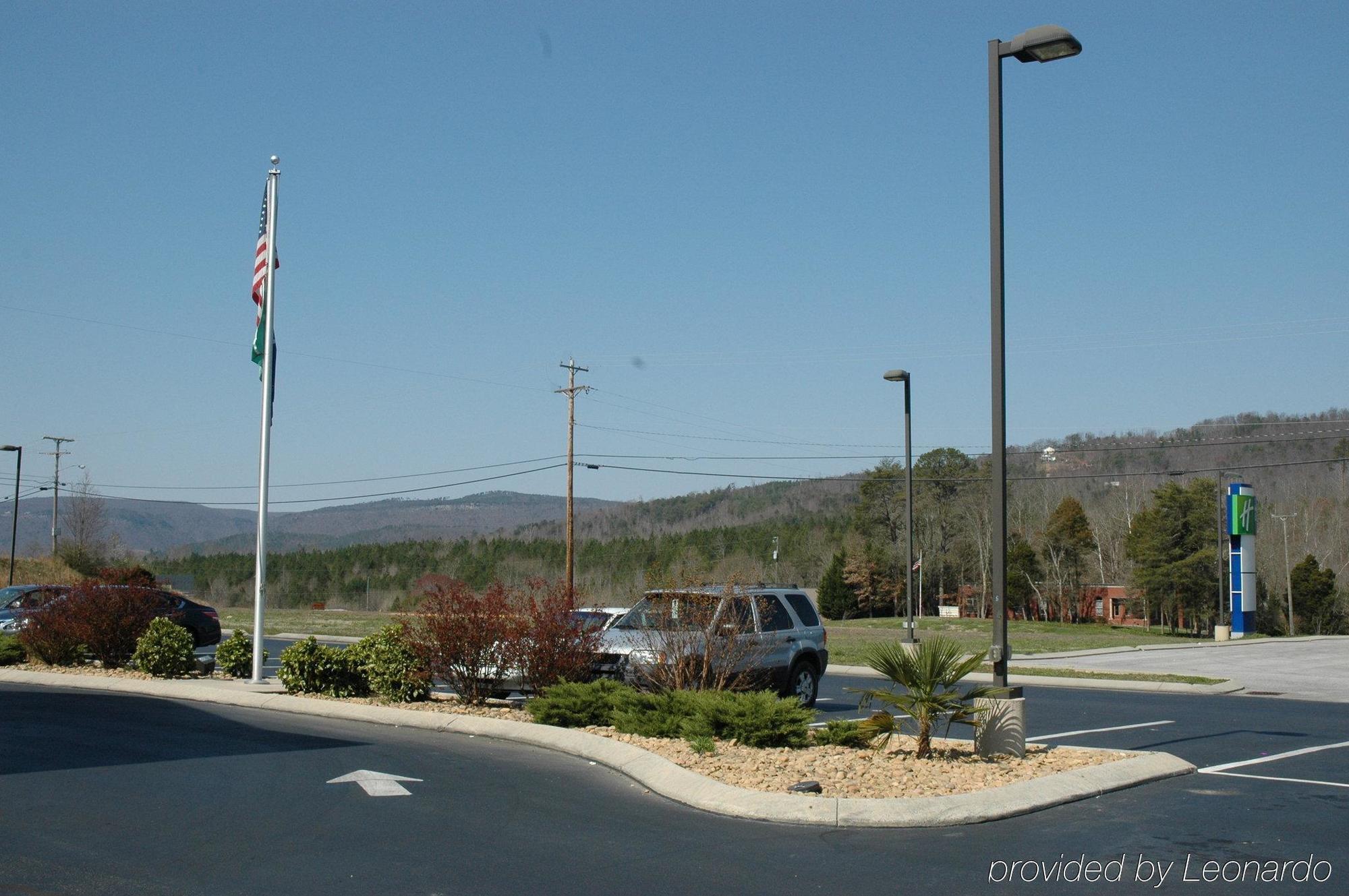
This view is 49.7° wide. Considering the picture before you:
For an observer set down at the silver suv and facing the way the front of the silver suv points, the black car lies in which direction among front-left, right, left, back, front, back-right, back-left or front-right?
right

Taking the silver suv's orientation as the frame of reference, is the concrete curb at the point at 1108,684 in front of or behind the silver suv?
behind

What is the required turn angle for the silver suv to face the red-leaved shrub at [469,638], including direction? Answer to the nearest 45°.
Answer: approximately 45° to its right

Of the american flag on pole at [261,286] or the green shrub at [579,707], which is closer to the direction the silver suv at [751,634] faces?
the green shrub

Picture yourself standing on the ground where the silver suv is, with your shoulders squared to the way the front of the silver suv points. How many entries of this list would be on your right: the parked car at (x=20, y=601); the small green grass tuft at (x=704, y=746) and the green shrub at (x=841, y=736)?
1

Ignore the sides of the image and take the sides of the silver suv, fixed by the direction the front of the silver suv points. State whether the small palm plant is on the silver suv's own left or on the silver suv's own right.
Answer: on the silver suv's own left

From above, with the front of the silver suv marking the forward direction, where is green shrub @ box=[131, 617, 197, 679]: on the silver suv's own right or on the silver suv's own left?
on the silver suv's own right

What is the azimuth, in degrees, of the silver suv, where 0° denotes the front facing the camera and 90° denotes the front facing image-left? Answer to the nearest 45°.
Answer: approximately 45°

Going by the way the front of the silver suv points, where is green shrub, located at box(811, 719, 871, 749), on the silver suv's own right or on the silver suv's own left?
on the silver suv's own left

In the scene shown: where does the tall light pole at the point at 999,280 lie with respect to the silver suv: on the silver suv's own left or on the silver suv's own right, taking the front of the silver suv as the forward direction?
on the silver suv's own left

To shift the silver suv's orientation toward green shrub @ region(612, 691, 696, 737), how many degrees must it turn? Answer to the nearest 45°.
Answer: approximately 45° to its left

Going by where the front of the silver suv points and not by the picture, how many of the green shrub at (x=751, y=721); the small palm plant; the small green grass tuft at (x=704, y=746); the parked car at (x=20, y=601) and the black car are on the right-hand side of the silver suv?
2
